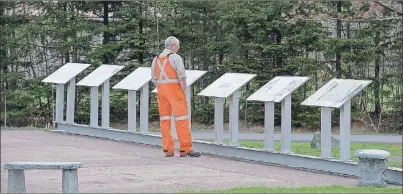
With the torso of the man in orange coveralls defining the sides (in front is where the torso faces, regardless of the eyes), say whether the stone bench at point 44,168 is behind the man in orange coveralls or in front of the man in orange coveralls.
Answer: behind

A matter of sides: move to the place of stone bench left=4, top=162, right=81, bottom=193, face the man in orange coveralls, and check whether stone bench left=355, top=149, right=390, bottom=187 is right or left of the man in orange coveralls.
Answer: right

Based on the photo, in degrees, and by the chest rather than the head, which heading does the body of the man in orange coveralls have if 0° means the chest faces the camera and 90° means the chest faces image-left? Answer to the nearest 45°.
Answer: approximately 225°

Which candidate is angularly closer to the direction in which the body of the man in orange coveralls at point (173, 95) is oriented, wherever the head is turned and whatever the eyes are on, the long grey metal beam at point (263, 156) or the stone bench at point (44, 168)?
the long grey metal beam

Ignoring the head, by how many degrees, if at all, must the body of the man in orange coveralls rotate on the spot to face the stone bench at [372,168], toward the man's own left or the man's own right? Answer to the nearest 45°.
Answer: approximately 90° to the man's own right
